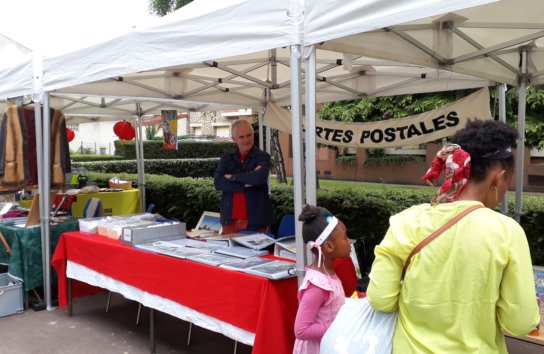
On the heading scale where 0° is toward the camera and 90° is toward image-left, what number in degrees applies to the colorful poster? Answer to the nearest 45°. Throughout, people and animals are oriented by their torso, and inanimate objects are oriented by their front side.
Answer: approximately 0°

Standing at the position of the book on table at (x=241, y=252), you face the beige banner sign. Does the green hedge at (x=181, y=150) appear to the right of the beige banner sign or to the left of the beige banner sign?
left

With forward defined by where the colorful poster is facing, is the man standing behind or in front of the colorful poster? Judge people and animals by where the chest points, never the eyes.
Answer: in front

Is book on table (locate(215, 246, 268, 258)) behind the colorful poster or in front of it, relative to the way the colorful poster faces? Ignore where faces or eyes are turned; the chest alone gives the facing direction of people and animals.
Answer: in front

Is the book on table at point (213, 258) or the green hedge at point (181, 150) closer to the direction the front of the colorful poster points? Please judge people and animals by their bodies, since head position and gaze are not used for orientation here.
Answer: the book on table

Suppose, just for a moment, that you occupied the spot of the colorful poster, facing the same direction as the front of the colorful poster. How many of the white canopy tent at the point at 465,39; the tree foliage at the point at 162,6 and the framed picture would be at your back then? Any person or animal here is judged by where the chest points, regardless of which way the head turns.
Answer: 1

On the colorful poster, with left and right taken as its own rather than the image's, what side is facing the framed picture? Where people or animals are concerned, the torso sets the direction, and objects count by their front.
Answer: front

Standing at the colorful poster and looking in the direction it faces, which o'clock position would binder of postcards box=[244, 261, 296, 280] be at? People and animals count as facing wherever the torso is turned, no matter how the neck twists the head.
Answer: The binder of postcards is roughly at 12 o'clock from the colorful poster.
